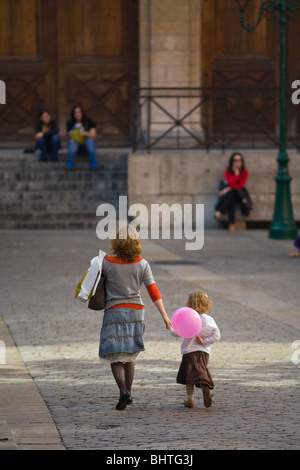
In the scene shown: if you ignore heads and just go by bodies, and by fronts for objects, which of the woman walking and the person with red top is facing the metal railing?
the woman walking

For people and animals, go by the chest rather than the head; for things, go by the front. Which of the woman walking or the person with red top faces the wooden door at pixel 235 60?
the woman walking

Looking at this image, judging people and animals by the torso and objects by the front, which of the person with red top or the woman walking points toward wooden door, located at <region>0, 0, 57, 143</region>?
the woman walking

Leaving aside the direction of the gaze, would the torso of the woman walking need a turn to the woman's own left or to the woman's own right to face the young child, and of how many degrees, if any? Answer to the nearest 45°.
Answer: approximately 90° to the woman's own right

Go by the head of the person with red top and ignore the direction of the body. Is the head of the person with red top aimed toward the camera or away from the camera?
toward the camera

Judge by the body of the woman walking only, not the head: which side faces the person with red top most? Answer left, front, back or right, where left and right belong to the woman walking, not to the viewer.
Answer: front

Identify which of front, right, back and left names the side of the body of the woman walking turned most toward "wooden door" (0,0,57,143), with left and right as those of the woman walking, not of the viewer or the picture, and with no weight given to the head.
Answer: front

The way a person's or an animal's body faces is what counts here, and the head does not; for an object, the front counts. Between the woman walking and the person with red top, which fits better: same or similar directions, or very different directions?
very different directions

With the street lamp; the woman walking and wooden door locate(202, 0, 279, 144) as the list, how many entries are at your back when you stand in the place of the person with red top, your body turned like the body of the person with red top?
1

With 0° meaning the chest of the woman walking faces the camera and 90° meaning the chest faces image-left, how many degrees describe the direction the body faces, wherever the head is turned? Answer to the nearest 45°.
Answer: approximately 180°

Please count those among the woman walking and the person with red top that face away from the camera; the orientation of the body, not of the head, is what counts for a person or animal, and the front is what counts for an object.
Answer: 1

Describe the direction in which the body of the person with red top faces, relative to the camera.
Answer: toward the camera

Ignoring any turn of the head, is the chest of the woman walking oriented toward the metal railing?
yes

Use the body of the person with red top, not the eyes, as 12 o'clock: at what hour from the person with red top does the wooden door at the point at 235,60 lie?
The wooden door is roughly at 6 o'clock from the person with red top.

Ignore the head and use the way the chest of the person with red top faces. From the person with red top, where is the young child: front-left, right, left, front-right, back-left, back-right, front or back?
front

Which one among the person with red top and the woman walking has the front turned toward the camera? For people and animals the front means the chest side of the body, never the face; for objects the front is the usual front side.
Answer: the person with red top

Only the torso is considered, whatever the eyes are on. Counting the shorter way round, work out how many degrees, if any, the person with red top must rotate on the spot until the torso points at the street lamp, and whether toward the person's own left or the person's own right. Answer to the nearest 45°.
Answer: approximately 45° to the person's own left
